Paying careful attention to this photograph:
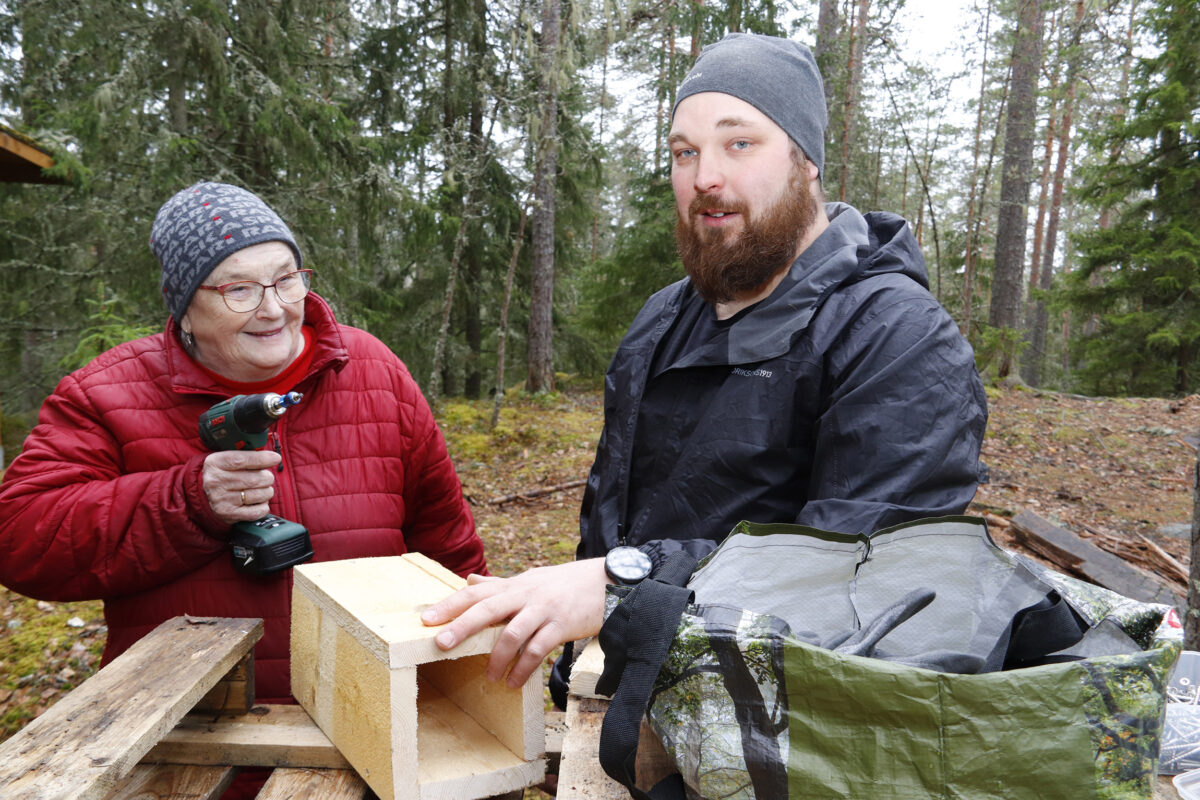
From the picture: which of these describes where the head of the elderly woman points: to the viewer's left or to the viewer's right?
to the viewer's right

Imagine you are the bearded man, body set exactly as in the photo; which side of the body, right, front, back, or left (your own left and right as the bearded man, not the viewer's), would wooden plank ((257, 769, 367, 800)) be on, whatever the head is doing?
front

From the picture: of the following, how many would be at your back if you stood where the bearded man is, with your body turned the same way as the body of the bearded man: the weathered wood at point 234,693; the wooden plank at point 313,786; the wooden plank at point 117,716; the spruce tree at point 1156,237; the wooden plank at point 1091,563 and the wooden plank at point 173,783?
2

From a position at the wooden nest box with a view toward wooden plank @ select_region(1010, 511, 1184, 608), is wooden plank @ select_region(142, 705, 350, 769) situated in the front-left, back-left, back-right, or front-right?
back-left

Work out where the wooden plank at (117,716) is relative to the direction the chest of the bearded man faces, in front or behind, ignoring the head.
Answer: in front

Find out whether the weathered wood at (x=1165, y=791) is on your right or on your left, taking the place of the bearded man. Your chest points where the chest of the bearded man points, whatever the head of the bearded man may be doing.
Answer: on your left

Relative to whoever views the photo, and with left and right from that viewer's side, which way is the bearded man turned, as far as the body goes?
facing the viewer and to the left of the viewer

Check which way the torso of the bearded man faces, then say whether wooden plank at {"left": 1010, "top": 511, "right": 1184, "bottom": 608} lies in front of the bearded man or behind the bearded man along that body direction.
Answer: behind

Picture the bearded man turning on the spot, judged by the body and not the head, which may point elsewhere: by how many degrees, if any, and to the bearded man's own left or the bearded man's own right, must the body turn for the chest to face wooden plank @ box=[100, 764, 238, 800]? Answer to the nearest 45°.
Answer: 0° — they already face it

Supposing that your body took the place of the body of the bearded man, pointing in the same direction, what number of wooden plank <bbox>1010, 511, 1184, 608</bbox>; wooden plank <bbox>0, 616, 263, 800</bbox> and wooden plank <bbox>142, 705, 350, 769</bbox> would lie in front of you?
2

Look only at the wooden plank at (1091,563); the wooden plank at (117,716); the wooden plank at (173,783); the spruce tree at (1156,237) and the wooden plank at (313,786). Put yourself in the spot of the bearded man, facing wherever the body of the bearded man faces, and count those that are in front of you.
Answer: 3

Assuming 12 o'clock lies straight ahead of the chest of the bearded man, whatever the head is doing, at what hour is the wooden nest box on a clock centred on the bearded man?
The wooden nest box is roughly at 12 o'clock from the bearded man.

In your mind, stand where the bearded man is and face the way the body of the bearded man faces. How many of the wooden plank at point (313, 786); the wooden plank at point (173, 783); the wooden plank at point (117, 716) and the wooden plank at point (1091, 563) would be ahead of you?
3

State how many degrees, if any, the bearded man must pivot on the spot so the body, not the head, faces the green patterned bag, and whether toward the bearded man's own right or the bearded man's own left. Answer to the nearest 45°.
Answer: approximately 45° to the bearded man's own left

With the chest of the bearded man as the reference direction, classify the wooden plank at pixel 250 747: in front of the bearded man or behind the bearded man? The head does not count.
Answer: in front

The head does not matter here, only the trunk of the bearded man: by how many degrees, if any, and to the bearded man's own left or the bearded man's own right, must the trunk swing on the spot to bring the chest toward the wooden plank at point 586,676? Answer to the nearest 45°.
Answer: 0° — they already face it

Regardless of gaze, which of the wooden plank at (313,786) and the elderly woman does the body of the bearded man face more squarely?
the wooden plank
